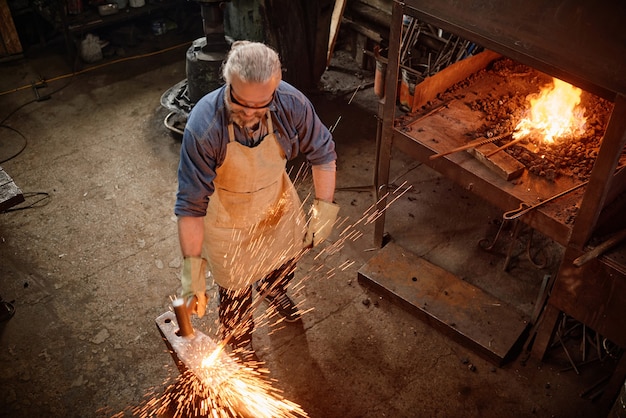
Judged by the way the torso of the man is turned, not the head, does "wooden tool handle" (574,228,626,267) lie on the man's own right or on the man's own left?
on the man's own left

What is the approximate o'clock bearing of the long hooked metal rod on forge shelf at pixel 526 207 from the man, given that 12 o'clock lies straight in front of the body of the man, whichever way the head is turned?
The long hooked metal rod on forge shelf is roughly at 9 o'clock from the man.

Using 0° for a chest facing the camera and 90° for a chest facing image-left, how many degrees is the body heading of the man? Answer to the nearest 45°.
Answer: approximately 0°

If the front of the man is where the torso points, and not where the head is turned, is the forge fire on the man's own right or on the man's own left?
on the man's own left

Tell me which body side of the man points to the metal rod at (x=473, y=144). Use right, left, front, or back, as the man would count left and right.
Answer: left

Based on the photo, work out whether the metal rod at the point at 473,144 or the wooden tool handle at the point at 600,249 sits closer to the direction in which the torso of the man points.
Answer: the wooden tool handle

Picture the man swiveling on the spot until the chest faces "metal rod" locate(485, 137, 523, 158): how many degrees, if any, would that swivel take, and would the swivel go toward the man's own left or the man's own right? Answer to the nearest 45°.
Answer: approximately 90° to the man's own left
